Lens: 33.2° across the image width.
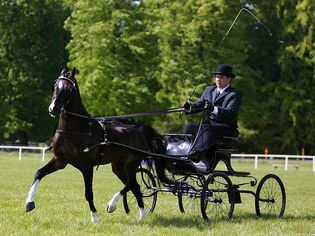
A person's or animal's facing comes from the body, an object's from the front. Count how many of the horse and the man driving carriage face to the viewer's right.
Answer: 0

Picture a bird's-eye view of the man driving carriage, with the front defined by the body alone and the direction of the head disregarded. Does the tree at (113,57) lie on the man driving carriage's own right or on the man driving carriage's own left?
on the man driving carriage's own right

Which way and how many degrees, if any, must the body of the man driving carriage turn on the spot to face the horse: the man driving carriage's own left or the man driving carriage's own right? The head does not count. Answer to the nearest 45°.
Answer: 0° — they already face it

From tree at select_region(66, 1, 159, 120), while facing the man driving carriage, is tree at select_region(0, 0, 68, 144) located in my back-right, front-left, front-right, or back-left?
back-right

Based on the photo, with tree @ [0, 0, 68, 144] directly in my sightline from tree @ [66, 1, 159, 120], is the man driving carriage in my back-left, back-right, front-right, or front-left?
back-left

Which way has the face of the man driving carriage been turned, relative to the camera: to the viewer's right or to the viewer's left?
to the viewer's left

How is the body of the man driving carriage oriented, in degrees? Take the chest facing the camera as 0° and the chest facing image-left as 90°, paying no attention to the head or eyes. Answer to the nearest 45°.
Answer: approximately 45°

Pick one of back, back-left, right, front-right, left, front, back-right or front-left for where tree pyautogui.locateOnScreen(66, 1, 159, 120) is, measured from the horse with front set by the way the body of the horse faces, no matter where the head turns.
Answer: back-right

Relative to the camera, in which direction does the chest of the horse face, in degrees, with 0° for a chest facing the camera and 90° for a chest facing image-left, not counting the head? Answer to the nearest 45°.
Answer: approximately 45°
